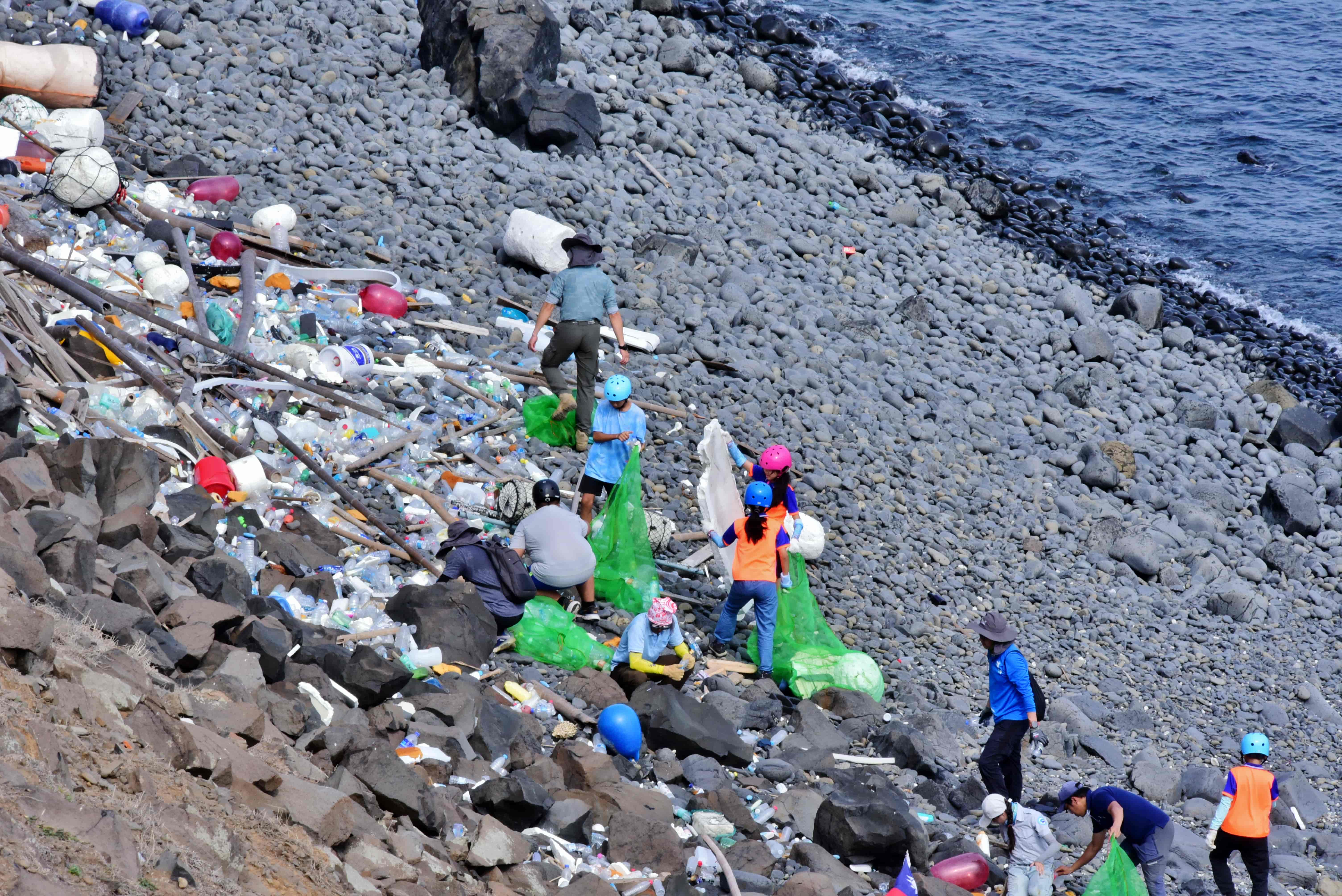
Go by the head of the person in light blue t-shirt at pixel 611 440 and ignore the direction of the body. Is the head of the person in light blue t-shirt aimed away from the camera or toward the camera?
toward the camera

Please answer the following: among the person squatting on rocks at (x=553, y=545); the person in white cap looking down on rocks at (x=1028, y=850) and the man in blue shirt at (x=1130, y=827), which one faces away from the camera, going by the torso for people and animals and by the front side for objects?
the person squatting on rocks at (x=553, y=545)

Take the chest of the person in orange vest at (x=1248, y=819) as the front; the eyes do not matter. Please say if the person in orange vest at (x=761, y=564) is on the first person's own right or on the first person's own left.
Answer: on the first person's own left

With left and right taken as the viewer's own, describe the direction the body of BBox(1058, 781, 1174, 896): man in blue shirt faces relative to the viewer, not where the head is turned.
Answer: facing to the left of the viewer

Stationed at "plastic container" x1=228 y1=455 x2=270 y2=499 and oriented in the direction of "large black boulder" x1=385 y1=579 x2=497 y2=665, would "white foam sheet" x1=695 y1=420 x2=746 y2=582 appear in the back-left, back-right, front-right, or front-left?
front-left

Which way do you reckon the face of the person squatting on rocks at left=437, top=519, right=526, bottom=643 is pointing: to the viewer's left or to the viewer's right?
to the viewer's left

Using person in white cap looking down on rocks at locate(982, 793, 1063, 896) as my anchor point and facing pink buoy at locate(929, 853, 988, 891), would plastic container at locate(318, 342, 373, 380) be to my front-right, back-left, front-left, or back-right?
front-right

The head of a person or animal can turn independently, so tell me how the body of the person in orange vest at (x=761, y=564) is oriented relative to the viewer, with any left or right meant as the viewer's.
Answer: facing away from the viewer

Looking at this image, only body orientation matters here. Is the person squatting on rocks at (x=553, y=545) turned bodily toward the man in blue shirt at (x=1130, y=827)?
no

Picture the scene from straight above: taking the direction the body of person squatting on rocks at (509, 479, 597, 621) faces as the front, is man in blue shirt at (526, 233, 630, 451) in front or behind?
in front

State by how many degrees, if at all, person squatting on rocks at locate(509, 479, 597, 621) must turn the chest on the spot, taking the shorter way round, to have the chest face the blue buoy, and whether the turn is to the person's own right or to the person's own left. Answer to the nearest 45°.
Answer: approximately 180°

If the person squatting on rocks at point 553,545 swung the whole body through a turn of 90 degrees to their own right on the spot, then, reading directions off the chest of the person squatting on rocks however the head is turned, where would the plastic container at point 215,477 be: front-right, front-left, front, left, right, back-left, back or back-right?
back

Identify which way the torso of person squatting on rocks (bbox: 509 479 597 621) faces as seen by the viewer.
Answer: away from the camera
